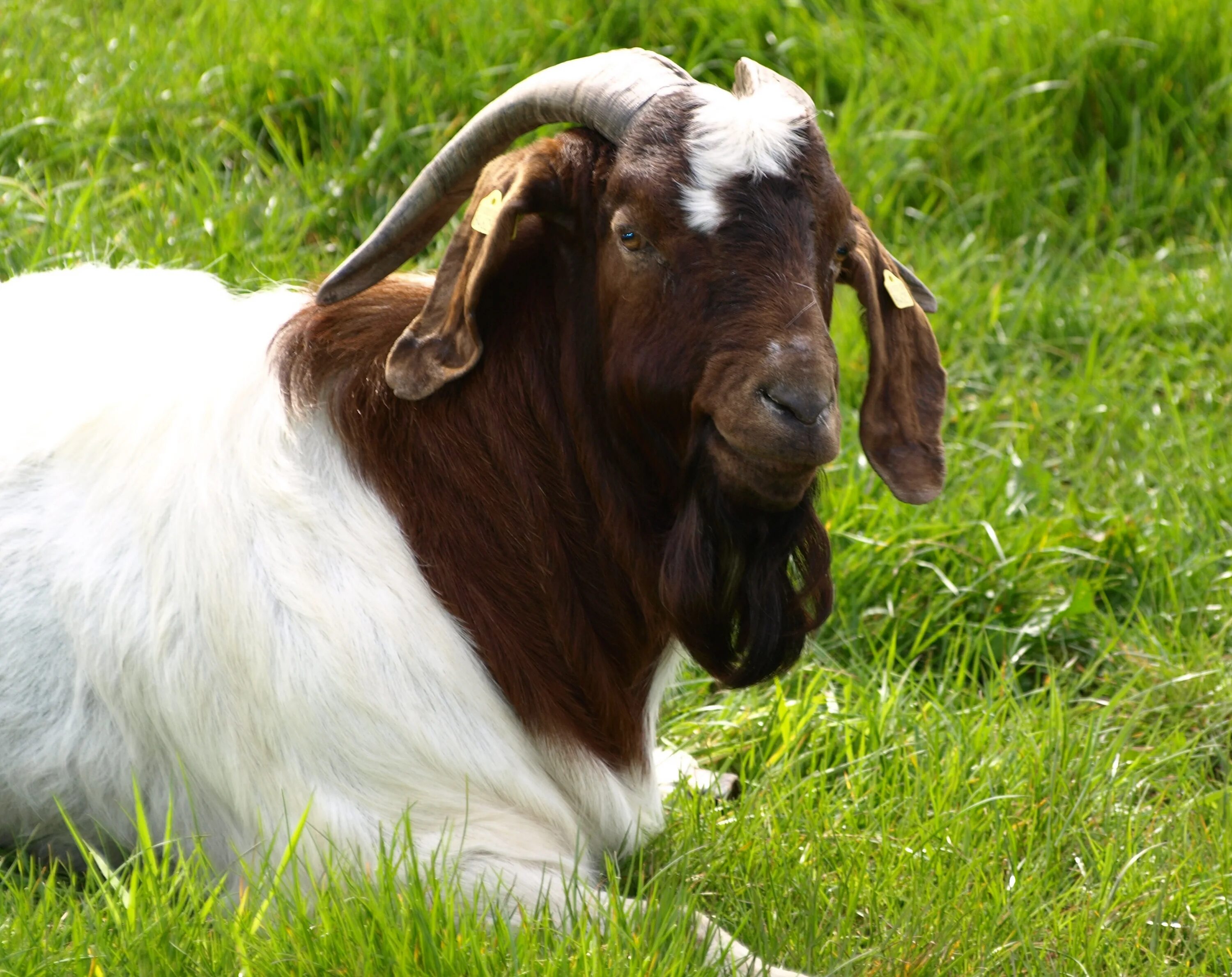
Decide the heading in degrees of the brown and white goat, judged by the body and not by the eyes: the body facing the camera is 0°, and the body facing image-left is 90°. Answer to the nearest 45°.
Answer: approximately 315°
